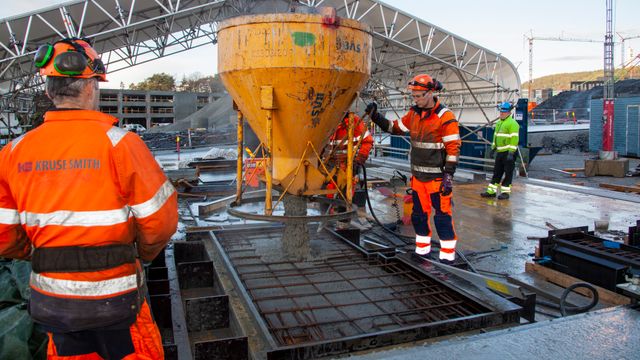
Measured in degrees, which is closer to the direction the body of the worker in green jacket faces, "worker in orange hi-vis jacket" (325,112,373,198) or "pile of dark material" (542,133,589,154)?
the worker in orange hi-vis jacket

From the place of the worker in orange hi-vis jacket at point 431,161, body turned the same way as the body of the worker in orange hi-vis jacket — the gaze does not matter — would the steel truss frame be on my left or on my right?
on my right

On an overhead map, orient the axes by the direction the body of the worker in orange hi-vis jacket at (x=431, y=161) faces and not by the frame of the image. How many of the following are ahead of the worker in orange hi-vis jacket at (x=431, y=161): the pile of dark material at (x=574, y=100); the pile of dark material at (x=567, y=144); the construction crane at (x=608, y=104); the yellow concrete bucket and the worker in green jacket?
1

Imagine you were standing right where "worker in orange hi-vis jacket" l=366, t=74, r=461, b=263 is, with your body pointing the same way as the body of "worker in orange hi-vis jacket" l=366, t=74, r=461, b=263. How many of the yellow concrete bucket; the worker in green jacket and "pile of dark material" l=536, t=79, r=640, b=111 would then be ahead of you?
1

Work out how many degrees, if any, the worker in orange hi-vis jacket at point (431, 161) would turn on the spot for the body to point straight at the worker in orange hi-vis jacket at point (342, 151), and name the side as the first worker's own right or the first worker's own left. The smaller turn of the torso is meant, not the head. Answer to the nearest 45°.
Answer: approximately 45° to the first worker's own right

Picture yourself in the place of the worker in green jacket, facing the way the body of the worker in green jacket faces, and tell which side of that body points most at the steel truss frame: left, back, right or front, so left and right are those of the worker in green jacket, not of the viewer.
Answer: right

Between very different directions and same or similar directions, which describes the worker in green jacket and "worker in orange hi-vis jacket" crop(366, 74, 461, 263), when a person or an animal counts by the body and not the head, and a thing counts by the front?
same or similar directions

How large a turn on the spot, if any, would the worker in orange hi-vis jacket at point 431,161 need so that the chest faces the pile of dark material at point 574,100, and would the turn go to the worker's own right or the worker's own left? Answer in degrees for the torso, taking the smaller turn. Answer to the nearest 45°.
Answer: approximately 135° to the worker's own right

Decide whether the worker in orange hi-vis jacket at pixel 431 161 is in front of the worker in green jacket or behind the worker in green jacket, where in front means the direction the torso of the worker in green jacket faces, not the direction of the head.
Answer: in front

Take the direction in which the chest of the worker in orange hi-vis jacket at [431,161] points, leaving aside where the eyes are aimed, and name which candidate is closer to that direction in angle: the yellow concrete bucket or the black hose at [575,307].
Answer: the yellow concrete bucket

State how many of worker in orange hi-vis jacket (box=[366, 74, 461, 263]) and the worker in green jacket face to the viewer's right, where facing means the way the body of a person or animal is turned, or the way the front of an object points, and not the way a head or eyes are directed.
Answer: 0

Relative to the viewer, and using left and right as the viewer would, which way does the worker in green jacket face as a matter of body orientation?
facing the viewer and to the left of the viewer
